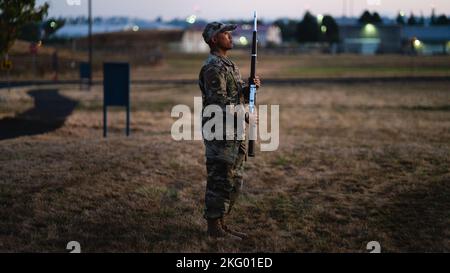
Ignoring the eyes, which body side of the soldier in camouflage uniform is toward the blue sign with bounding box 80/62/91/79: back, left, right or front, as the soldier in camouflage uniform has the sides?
left

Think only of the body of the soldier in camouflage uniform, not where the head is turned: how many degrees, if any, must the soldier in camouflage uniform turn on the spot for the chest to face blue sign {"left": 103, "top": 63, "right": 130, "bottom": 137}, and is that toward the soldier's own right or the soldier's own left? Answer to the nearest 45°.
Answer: approximately 90° to the soldier's own left

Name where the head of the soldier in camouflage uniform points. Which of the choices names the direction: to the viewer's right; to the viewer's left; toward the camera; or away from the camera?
to the viewer's right

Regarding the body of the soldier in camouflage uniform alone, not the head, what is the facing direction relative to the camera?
to the viewer's right
